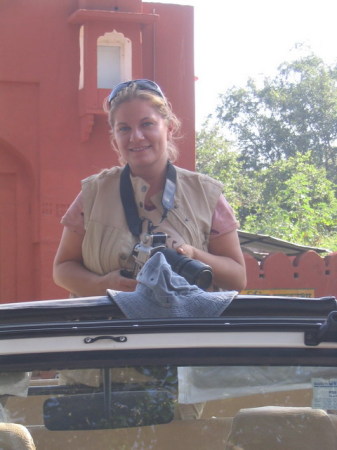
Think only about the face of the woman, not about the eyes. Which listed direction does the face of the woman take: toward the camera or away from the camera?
toward the camera

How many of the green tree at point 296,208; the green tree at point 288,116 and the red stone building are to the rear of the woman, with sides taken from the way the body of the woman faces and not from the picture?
3

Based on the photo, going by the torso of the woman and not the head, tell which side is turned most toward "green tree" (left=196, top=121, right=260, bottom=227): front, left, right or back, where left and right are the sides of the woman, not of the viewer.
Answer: back

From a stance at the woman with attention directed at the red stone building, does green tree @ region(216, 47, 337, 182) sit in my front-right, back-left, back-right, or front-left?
front-right

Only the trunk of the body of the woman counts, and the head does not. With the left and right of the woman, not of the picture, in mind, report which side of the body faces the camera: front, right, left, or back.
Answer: front

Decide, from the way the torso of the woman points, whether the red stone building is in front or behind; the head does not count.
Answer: behind

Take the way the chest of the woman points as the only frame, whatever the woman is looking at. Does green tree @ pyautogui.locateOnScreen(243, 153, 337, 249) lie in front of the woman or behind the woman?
behind

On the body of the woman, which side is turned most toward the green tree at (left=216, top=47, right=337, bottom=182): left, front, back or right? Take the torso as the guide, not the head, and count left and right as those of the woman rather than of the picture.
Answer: back
